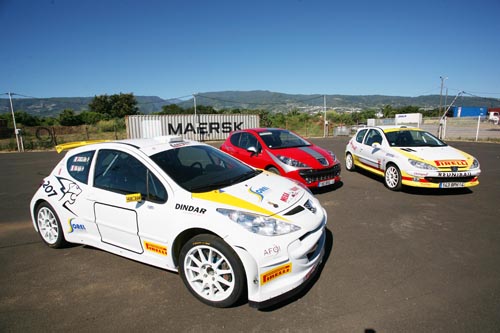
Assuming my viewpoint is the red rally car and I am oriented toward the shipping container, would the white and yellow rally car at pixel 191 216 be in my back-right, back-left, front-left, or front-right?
back-left

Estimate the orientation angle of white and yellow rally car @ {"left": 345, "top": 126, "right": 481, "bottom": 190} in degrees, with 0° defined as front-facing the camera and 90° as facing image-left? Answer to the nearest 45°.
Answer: approximately 315°

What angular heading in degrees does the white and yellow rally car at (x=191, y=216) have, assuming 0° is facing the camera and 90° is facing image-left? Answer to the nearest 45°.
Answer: approximately 315°

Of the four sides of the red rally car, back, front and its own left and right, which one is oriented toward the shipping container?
back

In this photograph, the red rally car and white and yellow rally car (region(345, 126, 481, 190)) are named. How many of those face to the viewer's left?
0

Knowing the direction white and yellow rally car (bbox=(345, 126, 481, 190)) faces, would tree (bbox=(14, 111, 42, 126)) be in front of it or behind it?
behind

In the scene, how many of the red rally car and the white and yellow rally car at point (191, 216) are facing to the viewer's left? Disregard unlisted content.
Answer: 0

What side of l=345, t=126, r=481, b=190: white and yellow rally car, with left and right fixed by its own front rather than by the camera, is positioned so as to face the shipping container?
back

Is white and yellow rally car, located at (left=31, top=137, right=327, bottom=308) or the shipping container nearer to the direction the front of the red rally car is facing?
the white and yellow rally car

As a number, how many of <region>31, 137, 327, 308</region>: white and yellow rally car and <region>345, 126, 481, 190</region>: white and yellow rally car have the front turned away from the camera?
0

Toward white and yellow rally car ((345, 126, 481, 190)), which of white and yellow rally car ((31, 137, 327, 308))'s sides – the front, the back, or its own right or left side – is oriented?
left
